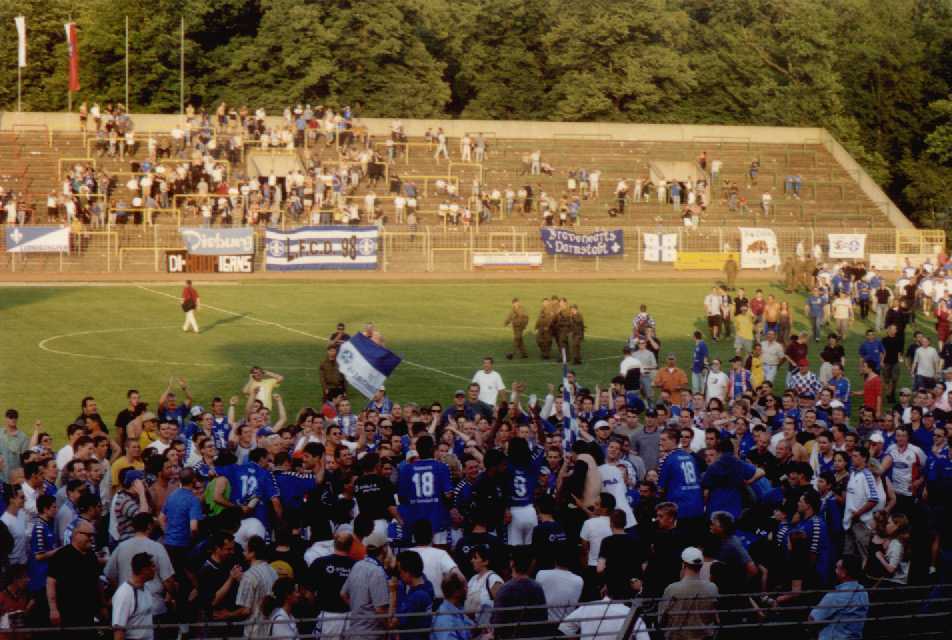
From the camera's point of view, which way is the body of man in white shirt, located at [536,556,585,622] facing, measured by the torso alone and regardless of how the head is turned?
away from the camera

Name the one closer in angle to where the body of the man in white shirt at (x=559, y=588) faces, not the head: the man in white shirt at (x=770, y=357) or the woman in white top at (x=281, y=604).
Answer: the man in white shirt

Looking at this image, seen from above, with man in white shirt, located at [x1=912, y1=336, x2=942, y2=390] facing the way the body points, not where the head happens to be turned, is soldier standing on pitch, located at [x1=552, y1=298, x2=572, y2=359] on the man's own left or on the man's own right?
on the man's own right

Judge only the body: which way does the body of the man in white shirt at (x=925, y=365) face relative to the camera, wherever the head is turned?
toward the camera

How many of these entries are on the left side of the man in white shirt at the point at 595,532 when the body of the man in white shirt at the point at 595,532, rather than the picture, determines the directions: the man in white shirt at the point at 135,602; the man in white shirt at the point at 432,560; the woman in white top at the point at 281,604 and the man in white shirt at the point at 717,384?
3

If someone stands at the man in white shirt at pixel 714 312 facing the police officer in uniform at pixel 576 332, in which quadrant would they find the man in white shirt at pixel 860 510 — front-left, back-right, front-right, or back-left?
front-left

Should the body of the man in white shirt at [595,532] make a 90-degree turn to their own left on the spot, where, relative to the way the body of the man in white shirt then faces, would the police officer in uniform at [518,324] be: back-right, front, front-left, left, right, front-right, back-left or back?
back-right

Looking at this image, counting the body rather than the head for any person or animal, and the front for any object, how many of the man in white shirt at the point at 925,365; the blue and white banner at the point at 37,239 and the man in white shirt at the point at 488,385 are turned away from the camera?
0

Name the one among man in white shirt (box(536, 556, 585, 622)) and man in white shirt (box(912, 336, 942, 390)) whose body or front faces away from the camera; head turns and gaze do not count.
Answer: man in white shirt (box(536, 556, 585, 622))

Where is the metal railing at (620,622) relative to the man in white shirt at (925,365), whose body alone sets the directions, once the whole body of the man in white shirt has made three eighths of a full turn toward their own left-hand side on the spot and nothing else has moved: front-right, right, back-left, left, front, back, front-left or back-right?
back-right

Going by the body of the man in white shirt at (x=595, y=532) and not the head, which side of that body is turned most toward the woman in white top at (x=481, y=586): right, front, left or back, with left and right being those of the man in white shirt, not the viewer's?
left

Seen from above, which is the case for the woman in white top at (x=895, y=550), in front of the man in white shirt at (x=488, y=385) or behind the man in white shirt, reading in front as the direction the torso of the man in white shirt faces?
in front

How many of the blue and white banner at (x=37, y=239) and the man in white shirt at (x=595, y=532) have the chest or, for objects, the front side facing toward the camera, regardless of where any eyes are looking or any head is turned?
1

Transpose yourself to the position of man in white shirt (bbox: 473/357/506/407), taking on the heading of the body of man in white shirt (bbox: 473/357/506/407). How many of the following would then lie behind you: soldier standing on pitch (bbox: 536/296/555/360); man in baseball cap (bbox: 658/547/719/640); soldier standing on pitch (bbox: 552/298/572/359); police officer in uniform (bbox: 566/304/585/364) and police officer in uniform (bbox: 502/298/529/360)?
4

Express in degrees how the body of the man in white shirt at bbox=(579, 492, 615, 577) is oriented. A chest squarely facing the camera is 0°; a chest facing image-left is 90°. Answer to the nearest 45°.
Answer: approximately 135°

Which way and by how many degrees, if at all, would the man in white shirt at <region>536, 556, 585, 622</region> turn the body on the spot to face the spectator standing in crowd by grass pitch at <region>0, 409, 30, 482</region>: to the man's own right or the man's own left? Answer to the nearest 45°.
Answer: approximately 45° to the man's own left

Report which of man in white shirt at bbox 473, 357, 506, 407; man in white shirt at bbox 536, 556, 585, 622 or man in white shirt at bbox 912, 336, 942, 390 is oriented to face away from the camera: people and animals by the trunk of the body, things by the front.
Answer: man in white shirt at bbox 536, 556, 585, 622

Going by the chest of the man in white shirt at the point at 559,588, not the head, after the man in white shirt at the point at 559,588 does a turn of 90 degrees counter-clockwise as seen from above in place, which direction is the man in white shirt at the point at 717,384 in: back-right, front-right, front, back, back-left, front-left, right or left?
right

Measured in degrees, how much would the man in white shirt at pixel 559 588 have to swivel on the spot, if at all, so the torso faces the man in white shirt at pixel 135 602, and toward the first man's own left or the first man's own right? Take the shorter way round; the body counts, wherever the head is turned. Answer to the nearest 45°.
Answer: approximately 90° to the first man's own left

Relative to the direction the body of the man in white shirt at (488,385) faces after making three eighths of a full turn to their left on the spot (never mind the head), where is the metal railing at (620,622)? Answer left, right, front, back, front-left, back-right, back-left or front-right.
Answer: back-right
